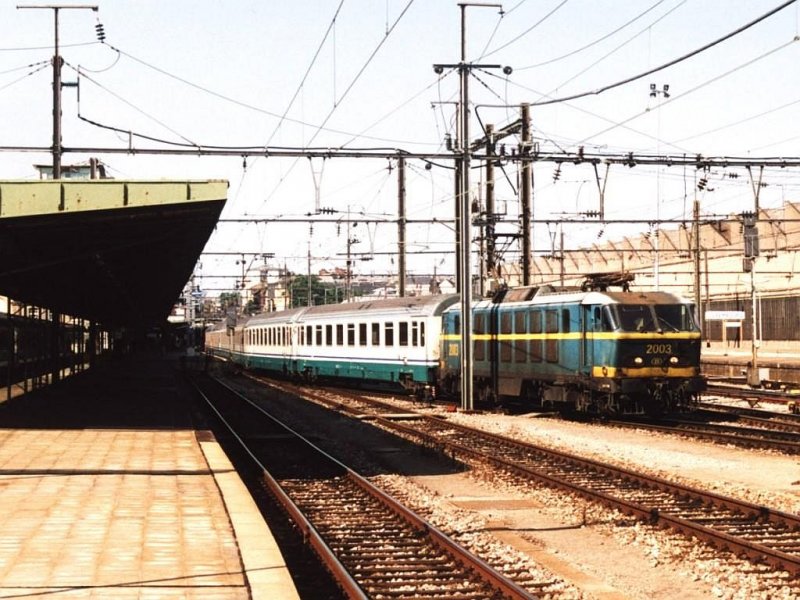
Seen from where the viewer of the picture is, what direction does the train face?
facing the viewer and to the right of the viewer

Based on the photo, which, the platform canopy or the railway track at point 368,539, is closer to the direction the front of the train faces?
the railway track

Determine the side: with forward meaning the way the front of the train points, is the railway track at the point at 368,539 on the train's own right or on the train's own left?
on the train's own right

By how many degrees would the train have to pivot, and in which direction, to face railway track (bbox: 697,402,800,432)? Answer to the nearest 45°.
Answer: approximately 45° to its left

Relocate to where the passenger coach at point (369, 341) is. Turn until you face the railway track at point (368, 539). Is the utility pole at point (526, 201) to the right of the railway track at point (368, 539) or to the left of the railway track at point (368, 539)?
left

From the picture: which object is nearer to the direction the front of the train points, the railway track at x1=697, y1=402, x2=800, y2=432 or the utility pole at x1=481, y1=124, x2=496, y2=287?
the railway track

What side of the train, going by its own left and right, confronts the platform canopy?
right

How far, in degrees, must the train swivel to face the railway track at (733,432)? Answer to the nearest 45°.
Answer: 0° — it already faces it
